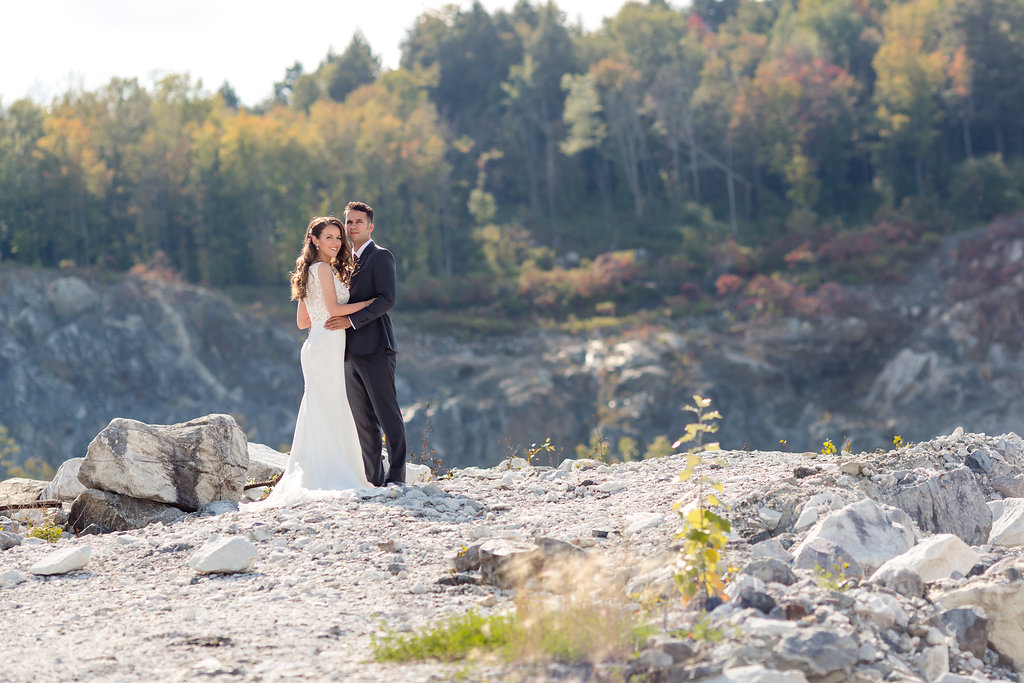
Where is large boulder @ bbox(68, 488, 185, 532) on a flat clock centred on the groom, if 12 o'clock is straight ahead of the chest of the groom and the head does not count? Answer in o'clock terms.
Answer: The large boulder is roughly at 1 o'clock from the groom.

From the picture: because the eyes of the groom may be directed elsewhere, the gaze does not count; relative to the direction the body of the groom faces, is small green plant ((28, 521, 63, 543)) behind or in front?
in front

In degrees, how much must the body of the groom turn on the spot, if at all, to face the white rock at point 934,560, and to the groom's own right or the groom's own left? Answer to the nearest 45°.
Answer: approximately 90° to the groom's own left

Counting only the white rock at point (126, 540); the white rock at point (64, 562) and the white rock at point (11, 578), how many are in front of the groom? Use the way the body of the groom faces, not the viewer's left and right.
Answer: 3

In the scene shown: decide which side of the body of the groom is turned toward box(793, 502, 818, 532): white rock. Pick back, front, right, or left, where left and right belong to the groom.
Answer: left

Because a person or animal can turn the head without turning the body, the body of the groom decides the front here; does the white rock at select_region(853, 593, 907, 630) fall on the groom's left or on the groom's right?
on the groom's left

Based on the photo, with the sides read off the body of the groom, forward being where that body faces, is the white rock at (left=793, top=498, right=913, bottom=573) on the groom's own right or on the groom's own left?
on the groom's own left

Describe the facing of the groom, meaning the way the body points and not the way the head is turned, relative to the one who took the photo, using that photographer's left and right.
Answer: facing the viewer and to the left of the viewer

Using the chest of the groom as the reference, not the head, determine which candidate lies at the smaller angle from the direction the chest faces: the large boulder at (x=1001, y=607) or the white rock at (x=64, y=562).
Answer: the white rock

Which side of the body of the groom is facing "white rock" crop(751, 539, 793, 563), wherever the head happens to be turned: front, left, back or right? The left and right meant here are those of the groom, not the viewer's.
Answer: left

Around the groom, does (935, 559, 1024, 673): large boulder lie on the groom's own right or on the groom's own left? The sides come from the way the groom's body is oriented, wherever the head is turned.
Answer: on the groom's own left

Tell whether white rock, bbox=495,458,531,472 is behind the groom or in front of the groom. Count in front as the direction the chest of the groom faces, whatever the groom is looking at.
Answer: behind

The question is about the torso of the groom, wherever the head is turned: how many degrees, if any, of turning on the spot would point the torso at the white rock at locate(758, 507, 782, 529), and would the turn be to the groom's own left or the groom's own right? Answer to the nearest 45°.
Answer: approximately 90° to the groom's own left

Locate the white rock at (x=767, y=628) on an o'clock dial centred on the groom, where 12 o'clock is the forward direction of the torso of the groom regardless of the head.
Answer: The white rock is roughly at 10 o'clock from the groom.

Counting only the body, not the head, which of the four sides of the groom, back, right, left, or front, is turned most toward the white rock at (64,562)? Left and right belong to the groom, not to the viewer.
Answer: front

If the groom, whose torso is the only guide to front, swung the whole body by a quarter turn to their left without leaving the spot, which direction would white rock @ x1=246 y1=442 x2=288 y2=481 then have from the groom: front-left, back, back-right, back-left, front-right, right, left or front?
back
